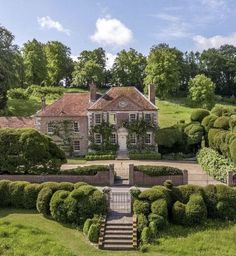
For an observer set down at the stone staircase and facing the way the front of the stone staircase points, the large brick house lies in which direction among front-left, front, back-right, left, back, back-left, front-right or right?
back

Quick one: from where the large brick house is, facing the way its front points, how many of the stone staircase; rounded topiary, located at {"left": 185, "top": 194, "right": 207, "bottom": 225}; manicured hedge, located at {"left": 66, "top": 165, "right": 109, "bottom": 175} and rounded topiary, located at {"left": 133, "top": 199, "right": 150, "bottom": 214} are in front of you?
4

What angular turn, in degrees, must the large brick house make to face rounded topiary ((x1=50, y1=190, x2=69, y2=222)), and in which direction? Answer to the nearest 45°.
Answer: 0° — it already faces it

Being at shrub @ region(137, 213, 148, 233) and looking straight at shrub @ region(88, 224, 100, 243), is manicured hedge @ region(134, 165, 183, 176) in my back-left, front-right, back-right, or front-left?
back-right

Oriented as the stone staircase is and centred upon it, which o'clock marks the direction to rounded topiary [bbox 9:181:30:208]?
The rounded topiary is roughly at 4 o'clock from the stone staircase.

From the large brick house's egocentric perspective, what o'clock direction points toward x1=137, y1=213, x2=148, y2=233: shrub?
The shrub is roughly at 12 o'clock from the large brick house.

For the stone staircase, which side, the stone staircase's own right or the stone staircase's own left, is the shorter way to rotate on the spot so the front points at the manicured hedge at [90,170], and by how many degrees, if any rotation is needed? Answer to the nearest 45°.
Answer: approximately 180°

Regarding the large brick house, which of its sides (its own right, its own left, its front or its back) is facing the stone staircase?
front

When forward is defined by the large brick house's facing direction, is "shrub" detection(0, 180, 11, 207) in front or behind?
in front

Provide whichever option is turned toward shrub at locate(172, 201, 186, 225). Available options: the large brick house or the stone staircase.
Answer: the large brick house

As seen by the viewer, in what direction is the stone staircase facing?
toward the camera

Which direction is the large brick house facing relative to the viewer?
toward the camera

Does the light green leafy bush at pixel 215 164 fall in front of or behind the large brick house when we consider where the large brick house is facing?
in front

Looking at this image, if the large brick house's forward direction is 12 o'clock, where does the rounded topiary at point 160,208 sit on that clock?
The rounded topiary is roughly at 12 o'clock from the large brick house.

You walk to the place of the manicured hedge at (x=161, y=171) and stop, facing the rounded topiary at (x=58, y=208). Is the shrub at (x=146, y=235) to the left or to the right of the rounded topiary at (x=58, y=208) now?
left

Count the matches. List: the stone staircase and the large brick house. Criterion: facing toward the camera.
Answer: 2

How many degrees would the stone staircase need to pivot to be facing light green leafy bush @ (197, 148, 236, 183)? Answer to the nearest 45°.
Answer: approximately 135° to its left
